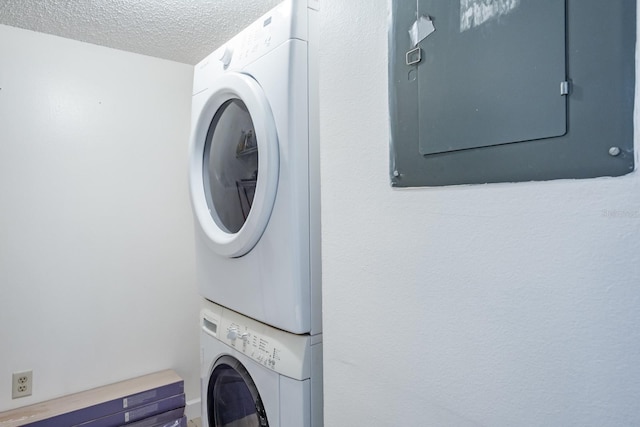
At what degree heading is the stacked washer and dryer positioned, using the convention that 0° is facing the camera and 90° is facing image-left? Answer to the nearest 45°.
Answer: approximately 45°

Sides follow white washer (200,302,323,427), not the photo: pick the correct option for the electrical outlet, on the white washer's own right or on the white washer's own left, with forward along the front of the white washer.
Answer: on the white washer's own right

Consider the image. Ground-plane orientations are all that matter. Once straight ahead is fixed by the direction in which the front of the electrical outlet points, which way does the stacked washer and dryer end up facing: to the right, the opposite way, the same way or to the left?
to the right

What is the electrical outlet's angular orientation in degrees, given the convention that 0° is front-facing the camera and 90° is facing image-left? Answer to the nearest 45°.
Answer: approximately 0°

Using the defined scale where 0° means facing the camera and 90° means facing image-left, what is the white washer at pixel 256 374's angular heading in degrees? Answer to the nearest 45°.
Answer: approximately 45°

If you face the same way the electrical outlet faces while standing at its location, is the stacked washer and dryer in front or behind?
in front

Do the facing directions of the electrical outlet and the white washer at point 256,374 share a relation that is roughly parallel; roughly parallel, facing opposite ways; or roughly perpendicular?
roughly perpendicular

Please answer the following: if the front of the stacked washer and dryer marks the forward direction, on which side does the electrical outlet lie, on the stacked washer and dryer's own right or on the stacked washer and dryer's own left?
on the stacked washer and dryer's own right
